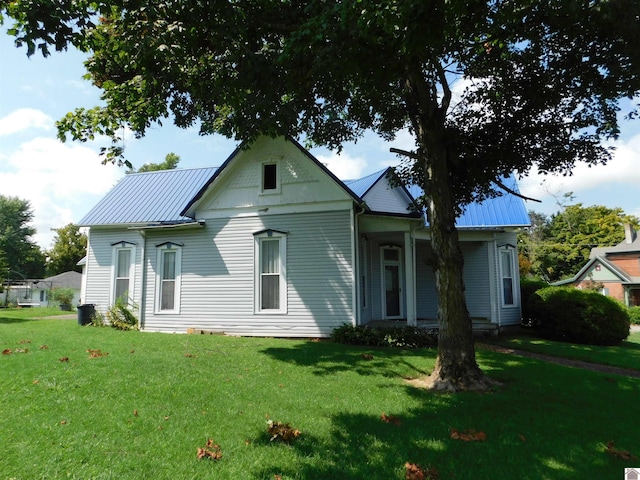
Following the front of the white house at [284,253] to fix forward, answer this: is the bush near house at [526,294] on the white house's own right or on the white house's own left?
on the white house's own left

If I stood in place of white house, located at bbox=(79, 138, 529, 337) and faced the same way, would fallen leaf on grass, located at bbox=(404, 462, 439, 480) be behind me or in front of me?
in front

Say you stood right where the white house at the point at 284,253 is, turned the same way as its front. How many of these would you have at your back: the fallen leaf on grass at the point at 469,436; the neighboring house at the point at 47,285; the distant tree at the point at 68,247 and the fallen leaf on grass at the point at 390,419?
2

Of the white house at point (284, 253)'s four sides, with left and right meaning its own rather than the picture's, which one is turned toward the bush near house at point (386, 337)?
front

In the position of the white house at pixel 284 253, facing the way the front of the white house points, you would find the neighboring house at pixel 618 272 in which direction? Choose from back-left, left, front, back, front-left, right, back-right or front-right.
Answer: left

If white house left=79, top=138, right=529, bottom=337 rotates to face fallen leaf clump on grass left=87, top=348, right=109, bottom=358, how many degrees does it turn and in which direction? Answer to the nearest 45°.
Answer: approximately 90° to its right

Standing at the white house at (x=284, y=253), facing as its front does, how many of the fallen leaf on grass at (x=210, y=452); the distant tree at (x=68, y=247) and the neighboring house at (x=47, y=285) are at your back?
2

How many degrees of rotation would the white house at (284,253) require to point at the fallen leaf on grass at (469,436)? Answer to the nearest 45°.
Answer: approximately 45° to its right

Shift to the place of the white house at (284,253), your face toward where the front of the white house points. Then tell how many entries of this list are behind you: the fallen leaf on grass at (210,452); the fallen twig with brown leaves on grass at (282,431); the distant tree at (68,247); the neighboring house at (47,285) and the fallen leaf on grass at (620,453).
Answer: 2

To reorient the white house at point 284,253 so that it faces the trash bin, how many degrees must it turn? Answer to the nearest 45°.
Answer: approximately 135° to its right

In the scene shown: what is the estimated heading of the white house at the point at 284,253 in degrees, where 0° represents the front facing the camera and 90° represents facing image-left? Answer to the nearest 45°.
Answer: approximately 315°

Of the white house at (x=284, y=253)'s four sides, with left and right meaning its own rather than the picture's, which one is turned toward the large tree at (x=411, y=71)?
front
